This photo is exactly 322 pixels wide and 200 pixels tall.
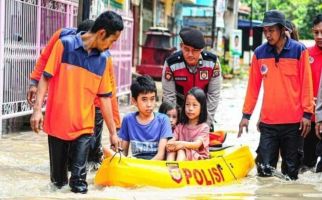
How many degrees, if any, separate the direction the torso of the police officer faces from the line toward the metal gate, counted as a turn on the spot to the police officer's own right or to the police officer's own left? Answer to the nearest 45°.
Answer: approximately 135° to the police officer's own right

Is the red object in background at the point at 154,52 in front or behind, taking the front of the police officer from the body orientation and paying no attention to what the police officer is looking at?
behind

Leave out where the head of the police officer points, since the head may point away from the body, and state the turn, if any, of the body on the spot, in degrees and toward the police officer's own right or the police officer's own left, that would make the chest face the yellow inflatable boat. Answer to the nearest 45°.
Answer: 0° — they already face it

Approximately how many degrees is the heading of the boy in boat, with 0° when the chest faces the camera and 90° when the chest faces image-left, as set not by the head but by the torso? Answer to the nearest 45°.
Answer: approximately 0°

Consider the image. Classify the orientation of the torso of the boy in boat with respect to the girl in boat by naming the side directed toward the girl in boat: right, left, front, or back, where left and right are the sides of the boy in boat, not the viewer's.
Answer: left

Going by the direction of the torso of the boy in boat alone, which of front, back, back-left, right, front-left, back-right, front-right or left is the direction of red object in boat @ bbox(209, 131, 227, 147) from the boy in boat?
back-left

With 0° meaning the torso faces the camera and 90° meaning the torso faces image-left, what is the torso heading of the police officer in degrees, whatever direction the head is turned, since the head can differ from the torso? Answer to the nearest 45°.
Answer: approximately 0°

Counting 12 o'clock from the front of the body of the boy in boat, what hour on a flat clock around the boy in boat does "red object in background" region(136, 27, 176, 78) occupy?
The red object in background is roughly at 6 o'clock from the boy in boat.

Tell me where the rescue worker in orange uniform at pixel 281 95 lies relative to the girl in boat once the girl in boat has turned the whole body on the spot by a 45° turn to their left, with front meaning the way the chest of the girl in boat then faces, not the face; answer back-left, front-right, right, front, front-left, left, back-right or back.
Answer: left

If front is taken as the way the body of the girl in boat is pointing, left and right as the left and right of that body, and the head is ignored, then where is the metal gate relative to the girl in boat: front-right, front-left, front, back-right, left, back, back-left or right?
right

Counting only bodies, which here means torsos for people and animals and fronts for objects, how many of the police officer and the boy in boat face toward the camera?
2
